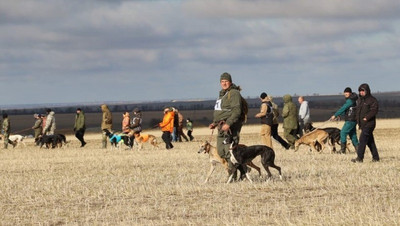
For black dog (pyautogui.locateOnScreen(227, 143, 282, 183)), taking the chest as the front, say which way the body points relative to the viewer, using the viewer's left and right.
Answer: facing to the left of the viewer

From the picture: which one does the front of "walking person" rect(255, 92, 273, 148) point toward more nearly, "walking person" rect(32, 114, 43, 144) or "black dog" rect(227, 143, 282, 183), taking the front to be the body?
the walking person

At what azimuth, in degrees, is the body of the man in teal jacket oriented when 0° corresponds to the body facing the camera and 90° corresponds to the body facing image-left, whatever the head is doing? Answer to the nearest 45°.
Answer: approximately 90°

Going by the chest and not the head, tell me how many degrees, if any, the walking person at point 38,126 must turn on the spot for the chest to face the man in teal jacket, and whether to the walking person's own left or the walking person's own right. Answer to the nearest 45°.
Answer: approximately 135° to the walking person's own left

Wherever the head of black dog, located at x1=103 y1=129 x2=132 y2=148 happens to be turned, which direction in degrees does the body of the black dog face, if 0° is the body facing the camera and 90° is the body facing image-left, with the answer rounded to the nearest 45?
approximately 90°

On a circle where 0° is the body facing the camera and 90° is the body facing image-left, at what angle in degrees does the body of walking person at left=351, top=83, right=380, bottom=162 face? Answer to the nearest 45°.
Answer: approximately 45°

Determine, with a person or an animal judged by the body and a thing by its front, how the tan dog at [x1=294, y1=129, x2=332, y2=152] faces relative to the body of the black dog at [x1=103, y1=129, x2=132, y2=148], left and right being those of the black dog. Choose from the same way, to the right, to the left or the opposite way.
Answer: the same way
